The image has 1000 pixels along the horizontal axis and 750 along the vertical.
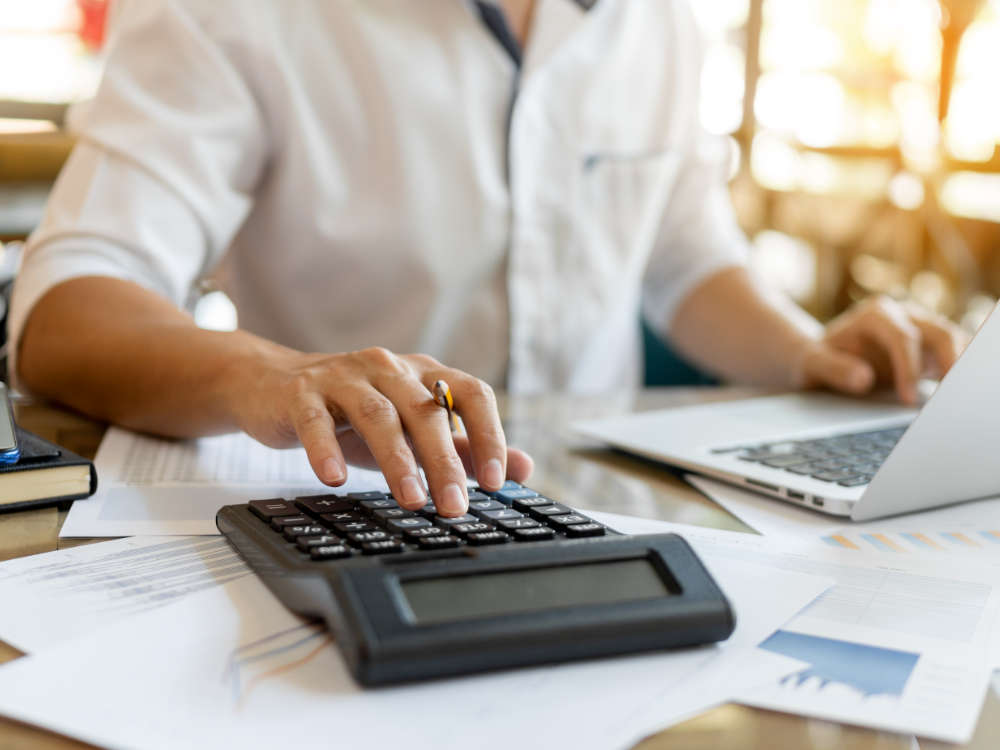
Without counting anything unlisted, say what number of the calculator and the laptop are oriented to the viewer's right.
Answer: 0

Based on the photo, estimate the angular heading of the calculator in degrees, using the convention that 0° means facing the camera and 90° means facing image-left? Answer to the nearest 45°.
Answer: approximately 135°

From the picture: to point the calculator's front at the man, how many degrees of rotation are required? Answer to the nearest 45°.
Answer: approximately 45° to its right

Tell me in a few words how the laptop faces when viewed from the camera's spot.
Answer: facing away from the viewer and to the left of the viewer

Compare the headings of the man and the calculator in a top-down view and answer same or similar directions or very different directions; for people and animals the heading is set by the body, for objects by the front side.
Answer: very different directions

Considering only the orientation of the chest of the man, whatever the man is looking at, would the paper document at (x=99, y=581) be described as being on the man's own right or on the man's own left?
on the man's own right

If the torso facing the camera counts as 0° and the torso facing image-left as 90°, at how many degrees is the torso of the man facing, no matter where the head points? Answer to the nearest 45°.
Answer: approximately 315°
